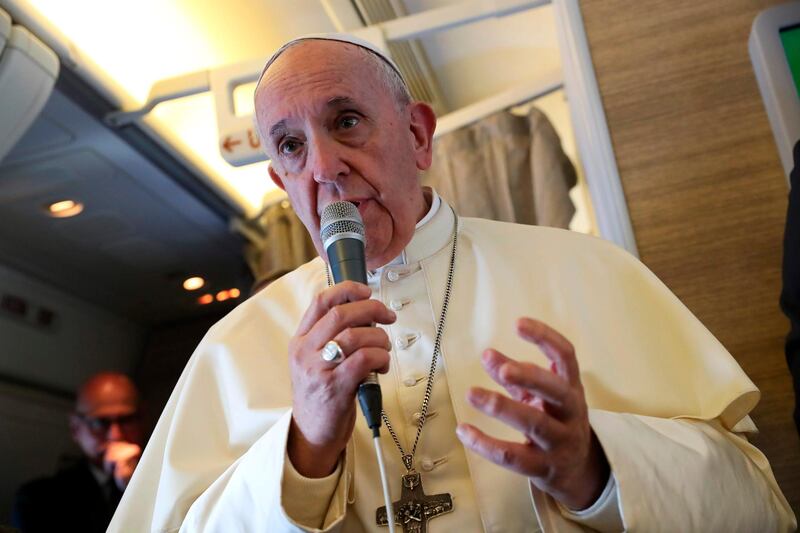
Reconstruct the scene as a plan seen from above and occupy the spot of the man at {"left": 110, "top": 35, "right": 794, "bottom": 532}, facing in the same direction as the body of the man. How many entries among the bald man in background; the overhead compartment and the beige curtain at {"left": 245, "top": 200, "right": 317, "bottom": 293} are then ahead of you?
0

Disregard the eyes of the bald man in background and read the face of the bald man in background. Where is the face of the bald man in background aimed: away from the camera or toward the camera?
toward the camera

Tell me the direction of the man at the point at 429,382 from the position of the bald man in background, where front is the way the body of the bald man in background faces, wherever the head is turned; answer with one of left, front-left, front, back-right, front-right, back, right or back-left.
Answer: front-right

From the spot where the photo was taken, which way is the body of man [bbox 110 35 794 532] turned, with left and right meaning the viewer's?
facing the viewer

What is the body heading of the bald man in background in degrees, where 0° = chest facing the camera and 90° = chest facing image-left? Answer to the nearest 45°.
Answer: approximately 315°

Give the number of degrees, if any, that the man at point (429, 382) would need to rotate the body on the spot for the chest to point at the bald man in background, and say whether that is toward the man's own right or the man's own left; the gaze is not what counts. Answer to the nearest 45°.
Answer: approximately 135° to the man's own right

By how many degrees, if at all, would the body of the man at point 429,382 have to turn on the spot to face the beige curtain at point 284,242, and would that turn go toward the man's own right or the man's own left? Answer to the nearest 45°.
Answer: approximately 180°

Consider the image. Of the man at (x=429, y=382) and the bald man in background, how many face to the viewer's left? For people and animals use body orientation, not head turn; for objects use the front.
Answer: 0
